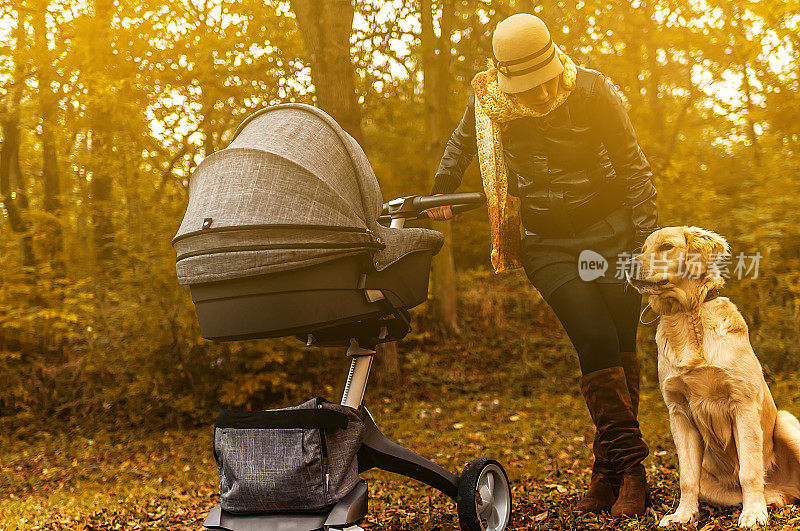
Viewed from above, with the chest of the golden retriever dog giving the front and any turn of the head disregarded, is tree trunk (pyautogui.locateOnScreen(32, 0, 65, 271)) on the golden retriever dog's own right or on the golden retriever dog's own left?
on the golden retriever dog's own right

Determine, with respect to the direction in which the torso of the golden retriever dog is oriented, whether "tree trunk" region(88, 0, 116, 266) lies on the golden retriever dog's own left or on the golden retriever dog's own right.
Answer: on the golden retriever dog's own right

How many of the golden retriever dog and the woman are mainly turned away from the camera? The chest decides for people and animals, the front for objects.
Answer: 0

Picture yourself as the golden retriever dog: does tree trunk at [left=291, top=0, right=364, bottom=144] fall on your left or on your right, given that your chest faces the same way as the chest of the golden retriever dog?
on your right
